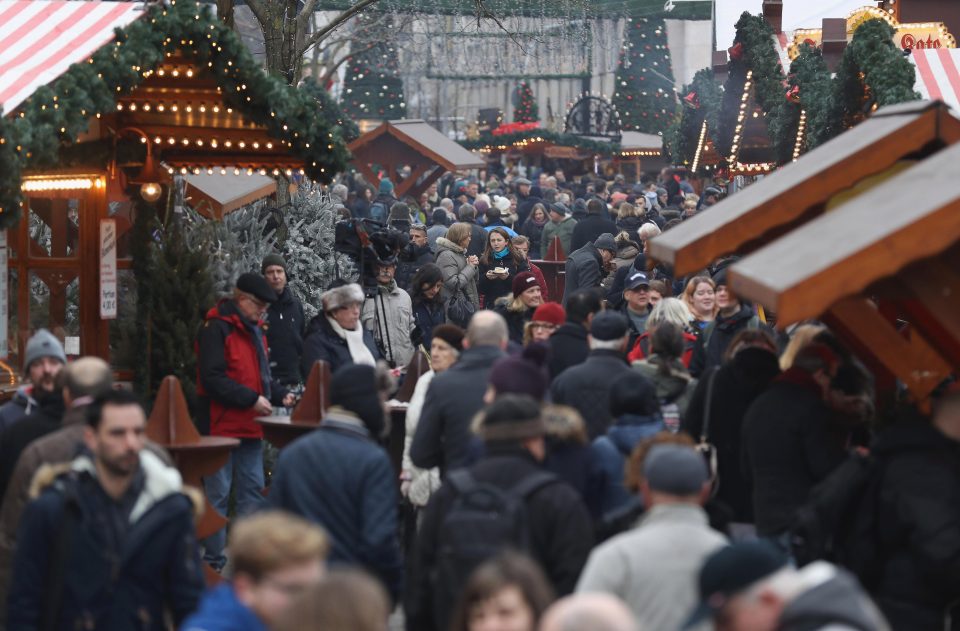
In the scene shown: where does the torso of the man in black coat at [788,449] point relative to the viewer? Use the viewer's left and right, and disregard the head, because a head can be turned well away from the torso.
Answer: facing away from the viewer and to the right of the viewer

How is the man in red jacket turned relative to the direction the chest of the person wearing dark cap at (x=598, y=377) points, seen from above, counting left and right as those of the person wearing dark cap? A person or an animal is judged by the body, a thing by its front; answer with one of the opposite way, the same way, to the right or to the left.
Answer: to the right

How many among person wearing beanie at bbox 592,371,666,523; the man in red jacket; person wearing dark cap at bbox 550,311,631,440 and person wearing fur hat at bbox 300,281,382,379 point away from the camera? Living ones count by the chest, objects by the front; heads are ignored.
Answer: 2

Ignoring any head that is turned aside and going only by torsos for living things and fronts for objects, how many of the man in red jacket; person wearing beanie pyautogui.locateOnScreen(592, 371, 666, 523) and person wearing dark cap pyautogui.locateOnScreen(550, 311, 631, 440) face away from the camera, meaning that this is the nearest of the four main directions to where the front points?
2

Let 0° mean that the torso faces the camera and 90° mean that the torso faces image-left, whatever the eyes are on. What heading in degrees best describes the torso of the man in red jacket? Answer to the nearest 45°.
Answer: approximately 270°

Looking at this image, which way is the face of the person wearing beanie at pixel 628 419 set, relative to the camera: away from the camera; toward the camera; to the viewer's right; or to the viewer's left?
away from the camera

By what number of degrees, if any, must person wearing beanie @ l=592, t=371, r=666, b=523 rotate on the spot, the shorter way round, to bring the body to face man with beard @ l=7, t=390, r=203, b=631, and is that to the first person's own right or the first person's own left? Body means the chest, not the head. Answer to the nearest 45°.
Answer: approximately 135° to the first person's own left

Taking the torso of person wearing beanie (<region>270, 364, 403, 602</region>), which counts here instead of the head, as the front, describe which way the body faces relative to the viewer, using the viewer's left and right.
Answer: facing away from the viewer and to the right of the viewer

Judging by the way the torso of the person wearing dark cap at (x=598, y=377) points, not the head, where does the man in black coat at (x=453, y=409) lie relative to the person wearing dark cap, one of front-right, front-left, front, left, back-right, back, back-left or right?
back-left

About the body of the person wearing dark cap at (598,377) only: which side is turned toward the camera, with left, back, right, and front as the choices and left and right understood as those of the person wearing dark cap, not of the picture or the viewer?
back

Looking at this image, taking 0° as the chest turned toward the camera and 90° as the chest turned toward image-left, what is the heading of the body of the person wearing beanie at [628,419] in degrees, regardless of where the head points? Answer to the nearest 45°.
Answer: approximately 180°

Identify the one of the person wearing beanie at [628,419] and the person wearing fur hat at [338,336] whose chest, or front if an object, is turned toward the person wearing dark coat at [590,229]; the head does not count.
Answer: the person wearing beanie at [628,419]

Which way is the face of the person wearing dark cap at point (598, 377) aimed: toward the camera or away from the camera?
away from the camera

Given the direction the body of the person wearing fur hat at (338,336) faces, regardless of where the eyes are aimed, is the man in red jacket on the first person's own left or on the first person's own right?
on the first person's own right

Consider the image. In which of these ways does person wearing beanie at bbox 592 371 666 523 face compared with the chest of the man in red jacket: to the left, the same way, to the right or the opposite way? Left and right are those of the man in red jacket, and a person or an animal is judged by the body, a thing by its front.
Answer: to the left
